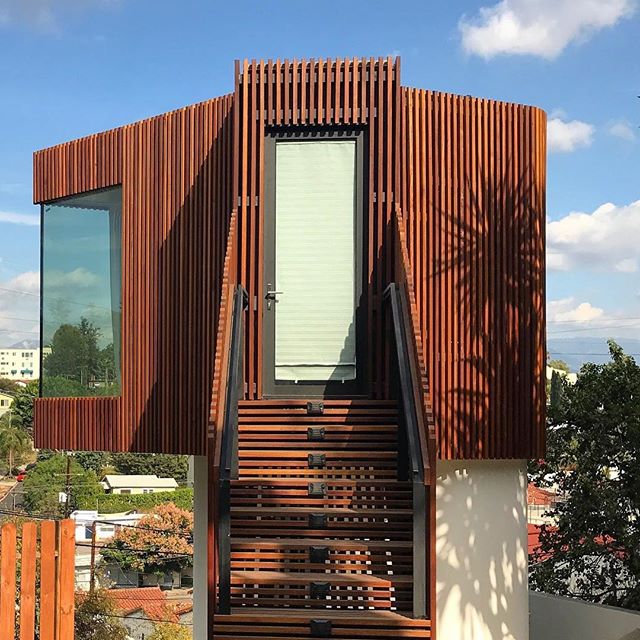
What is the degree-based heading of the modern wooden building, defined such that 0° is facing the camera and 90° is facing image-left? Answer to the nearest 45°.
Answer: approximately 0°

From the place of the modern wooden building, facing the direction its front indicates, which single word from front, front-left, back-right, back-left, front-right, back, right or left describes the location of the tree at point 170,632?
back

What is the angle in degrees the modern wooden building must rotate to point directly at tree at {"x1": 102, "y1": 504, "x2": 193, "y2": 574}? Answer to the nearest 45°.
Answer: approximately 180°

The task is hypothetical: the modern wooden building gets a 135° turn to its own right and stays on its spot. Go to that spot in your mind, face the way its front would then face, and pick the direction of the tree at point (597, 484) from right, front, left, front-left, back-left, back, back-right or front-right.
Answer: right

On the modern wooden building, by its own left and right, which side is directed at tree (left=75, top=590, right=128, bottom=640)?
back

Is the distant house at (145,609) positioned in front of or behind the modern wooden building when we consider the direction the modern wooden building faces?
behind
